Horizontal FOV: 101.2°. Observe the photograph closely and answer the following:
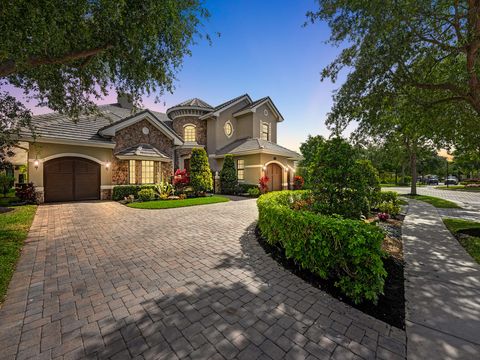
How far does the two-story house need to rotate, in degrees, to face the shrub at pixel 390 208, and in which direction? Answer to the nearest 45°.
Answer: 0° — it already faces it

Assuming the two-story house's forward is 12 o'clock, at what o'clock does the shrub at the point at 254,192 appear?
The shrub is roughly at 11 o'clock from the two-story house.

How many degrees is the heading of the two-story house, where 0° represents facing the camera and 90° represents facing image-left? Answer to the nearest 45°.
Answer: approximately 315°
